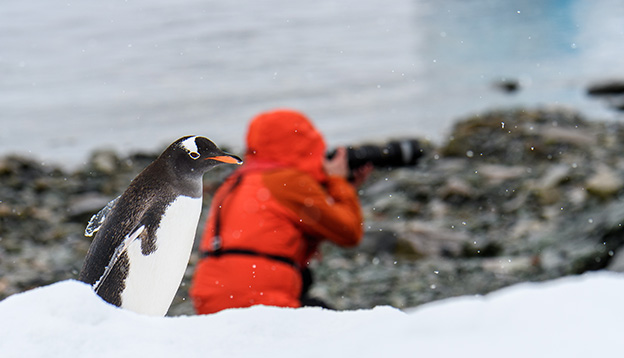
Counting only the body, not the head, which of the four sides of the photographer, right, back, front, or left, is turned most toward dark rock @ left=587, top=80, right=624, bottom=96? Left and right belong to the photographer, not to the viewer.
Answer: front

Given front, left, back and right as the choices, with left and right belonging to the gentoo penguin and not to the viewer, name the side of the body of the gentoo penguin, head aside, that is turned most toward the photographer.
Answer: left

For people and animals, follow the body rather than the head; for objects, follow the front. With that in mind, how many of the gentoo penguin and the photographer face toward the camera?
0

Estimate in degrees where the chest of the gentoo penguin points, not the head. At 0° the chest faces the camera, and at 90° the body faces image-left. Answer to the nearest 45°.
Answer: approximately 270°

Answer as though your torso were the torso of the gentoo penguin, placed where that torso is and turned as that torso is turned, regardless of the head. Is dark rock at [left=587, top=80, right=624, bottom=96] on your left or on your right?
on your left

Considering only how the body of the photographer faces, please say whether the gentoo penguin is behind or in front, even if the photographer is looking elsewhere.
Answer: behind

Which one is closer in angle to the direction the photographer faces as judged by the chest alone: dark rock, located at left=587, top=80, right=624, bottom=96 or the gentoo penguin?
the dark rock

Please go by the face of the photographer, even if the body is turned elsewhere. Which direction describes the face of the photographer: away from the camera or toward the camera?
away from the camera

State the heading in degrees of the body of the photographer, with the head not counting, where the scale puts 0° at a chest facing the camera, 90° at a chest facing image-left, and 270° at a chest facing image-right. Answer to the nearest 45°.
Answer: approximately 225°
